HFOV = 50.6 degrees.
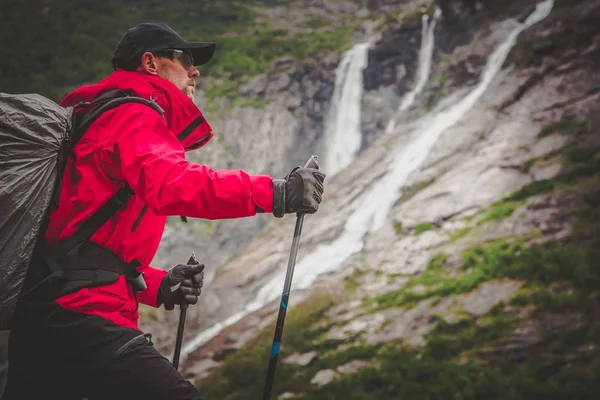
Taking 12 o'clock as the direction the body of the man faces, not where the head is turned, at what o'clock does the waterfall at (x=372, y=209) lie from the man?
The waterfall is roughly at 10 o'clock from the man.

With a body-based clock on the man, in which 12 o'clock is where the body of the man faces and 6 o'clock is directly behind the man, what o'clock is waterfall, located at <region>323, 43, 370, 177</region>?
The waterfall is roughly at 10 o'clock from the man.

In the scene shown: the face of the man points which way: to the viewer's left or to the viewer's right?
to the viewer's right

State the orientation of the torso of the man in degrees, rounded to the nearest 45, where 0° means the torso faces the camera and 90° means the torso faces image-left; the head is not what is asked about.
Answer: approximately 270°
